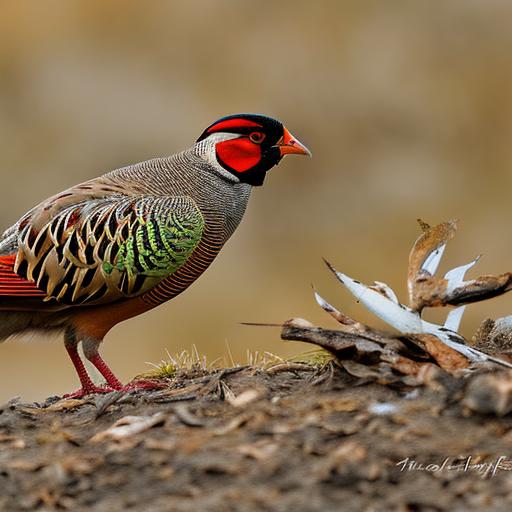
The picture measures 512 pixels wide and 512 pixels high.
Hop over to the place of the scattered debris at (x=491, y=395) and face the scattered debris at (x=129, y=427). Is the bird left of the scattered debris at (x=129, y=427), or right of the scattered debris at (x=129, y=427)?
right

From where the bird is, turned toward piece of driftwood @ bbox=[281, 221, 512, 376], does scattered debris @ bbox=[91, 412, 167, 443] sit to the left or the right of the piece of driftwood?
right

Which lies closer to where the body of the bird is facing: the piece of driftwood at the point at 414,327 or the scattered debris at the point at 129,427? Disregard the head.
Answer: the piece of driftwood

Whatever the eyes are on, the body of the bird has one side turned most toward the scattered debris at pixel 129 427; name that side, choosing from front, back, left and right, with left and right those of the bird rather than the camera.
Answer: right

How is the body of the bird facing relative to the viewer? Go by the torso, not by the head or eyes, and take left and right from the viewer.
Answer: facing to the right of the viewer

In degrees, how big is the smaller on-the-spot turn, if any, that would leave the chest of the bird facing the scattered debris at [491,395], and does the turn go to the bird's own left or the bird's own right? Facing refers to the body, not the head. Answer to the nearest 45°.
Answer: approximately 45° to the bird's own right

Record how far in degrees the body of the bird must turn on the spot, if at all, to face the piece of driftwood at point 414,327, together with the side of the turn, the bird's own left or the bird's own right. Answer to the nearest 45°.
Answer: approximately 45° to the bird's own right
